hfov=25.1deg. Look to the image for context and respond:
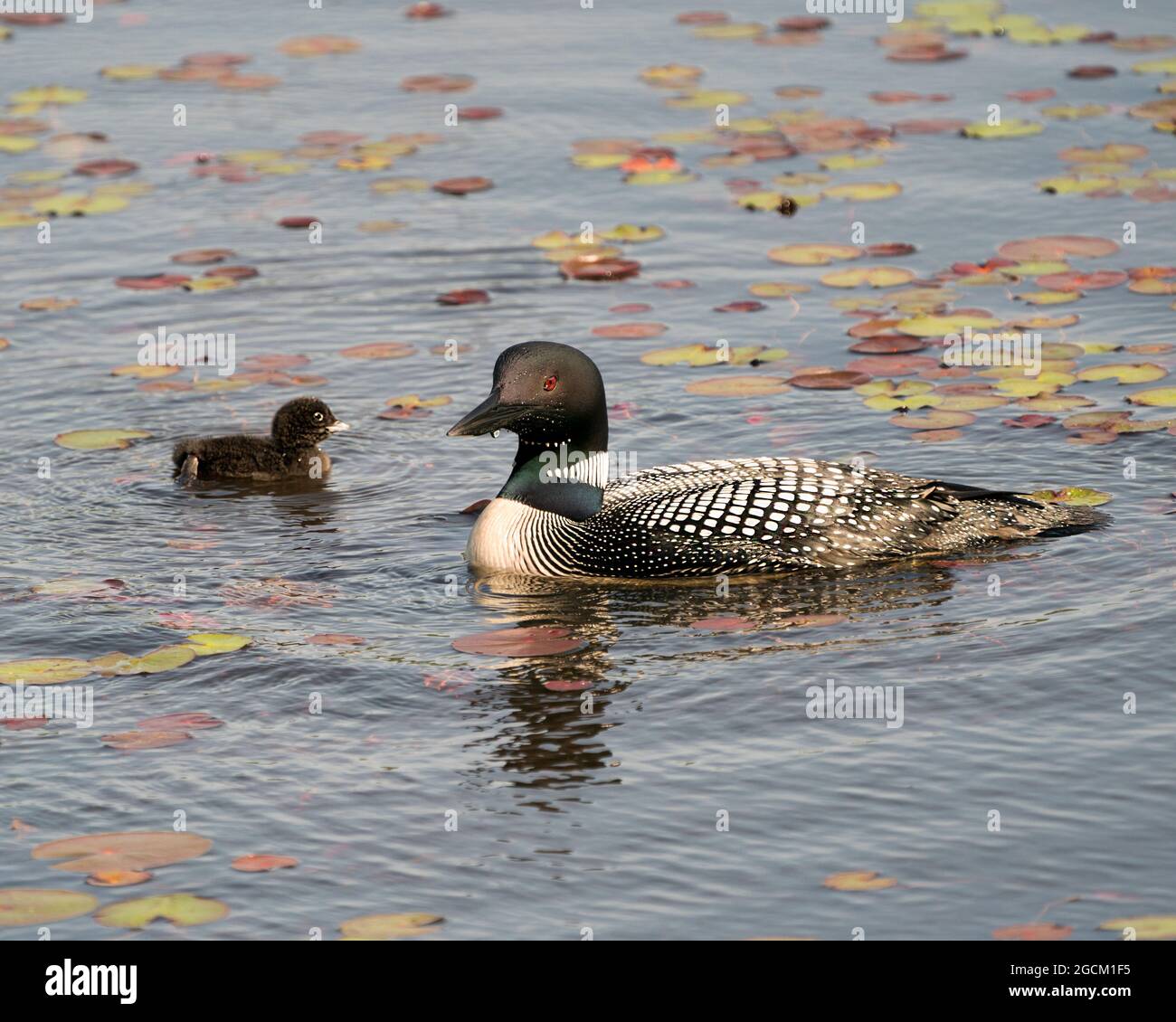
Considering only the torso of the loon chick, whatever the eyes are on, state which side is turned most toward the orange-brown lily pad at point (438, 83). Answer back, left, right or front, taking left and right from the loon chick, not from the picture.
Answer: left

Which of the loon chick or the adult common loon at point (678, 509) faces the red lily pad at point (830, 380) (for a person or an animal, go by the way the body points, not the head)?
the loon chick

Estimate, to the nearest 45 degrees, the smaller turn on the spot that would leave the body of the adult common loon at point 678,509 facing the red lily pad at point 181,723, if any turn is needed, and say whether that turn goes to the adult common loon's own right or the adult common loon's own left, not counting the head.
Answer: approximately 45° to the adult common loon's own left

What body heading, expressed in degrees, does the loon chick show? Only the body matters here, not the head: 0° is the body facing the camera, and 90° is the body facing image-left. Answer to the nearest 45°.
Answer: approximately 270°

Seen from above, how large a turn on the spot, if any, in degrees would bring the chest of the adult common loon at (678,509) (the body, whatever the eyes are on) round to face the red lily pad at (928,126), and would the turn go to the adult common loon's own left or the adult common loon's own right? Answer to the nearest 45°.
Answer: approximately 90° to the adult common loon's own right

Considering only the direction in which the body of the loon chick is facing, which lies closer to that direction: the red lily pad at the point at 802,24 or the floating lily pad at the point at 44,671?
the red lily pad

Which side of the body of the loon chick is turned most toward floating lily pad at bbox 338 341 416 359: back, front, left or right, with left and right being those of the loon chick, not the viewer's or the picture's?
left

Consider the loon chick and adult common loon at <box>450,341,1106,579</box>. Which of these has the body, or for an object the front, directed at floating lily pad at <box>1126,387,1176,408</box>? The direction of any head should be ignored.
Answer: the loon chick

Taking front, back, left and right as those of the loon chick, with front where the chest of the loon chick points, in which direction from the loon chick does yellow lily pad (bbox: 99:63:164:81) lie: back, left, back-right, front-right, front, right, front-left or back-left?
left

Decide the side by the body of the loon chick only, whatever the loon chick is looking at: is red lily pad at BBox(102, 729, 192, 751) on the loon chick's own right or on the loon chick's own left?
on the loon chick's own right

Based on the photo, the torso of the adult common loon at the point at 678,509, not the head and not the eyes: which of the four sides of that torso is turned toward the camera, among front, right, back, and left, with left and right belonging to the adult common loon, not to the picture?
left

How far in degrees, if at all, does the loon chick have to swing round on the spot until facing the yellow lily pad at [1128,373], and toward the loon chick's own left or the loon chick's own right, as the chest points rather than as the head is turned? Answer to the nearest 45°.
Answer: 0° — it already faces it

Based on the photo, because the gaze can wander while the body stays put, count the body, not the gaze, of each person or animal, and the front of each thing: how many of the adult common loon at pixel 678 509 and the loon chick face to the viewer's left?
1

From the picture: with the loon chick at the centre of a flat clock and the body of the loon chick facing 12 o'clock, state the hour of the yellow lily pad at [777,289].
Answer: The yellow lily pad is roughly at 11 o'clock from the loon chick.

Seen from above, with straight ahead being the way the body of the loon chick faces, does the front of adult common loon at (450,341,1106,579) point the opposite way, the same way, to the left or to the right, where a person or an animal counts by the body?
the opposite way

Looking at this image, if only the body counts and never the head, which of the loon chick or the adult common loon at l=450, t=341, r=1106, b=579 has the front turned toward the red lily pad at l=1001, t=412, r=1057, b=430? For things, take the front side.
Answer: the loon chick
